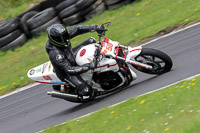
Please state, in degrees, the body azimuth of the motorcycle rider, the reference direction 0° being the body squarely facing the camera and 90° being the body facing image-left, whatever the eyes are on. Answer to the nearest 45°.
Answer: approximately 315°

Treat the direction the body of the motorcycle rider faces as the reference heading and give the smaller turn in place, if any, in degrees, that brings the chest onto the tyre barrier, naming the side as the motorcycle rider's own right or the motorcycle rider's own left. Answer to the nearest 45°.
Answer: approximately 135° to the motorcycle rider's own left
